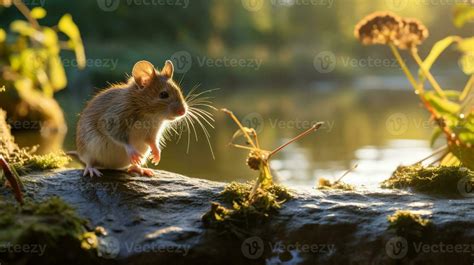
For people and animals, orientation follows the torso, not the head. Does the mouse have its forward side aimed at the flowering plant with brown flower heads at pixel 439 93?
yes

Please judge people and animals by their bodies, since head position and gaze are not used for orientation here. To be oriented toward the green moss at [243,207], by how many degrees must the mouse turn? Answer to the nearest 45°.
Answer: approximately 45° to its right

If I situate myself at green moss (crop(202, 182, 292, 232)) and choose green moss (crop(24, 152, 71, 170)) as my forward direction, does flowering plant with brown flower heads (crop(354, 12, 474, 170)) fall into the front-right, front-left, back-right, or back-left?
back-right

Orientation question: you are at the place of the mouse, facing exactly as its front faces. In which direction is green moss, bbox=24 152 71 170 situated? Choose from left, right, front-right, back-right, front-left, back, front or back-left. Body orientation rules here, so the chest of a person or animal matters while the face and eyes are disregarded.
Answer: back

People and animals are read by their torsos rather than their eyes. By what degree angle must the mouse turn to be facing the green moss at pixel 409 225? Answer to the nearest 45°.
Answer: approximately 45° to its right

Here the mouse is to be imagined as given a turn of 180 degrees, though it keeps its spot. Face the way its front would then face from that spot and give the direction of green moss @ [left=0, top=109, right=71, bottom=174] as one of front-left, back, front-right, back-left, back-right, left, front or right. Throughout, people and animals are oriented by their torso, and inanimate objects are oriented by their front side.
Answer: front

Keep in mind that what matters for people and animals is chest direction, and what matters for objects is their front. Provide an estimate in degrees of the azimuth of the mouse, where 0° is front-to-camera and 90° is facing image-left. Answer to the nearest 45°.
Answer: approximately 270°
